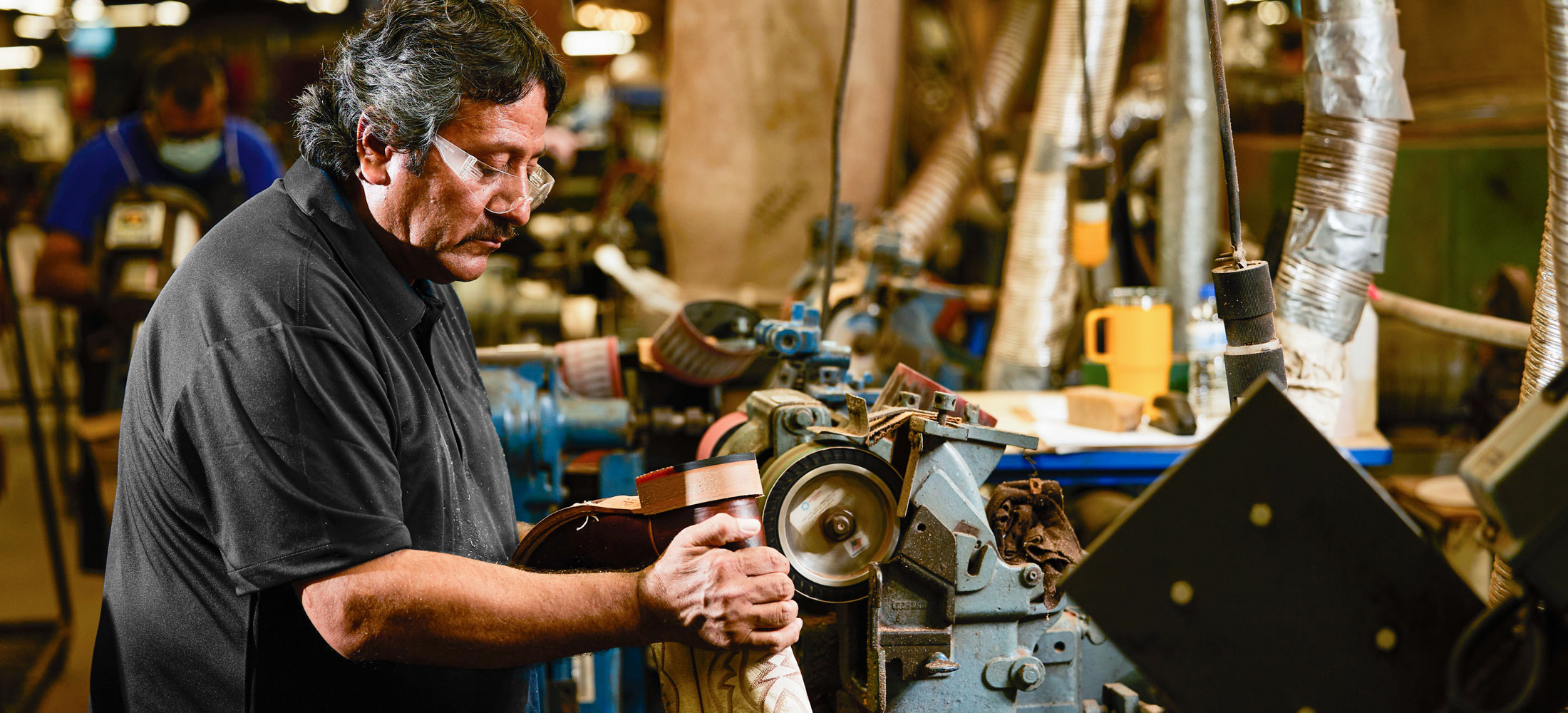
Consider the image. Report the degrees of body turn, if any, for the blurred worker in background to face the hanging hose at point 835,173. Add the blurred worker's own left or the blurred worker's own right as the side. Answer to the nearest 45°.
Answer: approximately 45° to the blurred worker's own left

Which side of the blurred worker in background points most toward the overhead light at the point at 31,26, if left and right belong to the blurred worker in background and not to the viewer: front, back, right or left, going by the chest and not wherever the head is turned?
back

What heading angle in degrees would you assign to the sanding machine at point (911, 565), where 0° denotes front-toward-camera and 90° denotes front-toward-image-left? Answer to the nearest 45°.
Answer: approximately 90°

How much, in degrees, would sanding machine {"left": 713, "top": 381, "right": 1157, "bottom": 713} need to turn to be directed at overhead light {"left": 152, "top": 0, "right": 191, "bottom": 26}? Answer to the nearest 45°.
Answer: approximately 45° to its right

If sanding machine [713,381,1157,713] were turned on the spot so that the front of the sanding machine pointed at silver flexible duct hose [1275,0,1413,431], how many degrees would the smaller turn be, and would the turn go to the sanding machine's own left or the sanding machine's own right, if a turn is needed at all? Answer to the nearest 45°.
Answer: approximately 135° to the sanding machine's own right

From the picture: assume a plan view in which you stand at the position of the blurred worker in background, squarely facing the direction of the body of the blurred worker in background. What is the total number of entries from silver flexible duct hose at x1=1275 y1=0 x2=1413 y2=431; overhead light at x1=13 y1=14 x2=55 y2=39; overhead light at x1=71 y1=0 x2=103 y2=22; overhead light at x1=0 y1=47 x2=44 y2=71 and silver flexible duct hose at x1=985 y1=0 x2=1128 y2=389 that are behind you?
3

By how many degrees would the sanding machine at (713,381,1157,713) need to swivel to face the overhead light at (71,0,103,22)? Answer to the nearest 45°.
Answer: approximately 45° to its right

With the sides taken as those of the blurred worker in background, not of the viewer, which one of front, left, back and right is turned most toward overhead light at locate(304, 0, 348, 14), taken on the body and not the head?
back

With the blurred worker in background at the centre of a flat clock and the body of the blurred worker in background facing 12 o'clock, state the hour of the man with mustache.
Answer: The man with mustache is roughly at 12 o'clock from the blurred worker in background.

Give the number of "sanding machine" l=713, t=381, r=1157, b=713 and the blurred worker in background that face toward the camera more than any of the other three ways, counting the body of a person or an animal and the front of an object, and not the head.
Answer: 1

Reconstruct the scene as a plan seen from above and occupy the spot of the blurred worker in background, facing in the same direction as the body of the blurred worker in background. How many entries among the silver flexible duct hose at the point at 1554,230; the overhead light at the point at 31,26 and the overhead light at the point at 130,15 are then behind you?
2

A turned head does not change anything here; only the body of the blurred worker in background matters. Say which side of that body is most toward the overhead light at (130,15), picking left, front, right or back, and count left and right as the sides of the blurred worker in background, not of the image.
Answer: back

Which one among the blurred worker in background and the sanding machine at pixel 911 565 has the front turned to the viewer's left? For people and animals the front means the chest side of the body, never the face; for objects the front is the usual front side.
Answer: the sanding machine
